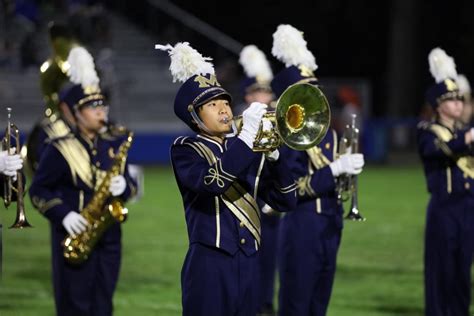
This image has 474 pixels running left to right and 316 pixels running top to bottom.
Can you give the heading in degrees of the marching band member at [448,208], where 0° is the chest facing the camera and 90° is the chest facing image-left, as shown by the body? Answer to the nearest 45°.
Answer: approximately 315°

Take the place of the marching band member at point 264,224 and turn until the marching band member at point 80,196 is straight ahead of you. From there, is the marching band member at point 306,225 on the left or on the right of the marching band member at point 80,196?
left

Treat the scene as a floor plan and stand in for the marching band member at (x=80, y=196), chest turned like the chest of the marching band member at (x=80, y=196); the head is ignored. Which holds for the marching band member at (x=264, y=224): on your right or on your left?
on your left

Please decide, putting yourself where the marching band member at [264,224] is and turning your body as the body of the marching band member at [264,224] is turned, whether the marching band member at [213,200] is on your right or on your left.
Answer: on your right

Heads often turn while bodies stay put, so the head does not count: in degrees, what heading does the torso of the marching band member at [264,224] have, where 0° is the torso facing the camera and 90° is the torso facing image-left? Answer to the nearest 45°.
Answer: approximately 315°

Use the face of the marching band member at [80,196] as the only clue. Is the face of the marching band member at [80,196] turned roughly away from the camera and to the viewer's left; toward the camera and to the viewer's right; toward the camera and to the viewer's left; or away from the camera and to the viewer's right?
toward the camera and to the viewer's right

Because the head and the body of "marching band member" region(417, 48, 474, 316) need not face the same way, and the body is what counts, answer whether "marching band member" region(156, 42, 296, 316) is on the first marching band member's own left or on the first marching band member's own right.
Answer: on the first marching band member's own right

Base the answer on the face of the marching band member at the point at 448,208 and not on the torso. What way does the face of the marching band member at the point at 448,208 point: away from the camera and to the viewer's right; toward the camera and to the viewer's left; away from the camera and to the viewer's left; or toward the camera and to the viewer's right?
toward the camera and to the viewer's right

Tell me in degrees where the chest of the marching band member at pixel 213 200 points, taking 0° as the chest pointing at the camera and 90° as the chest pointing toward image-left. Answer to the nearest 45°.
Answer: approximately 315°
